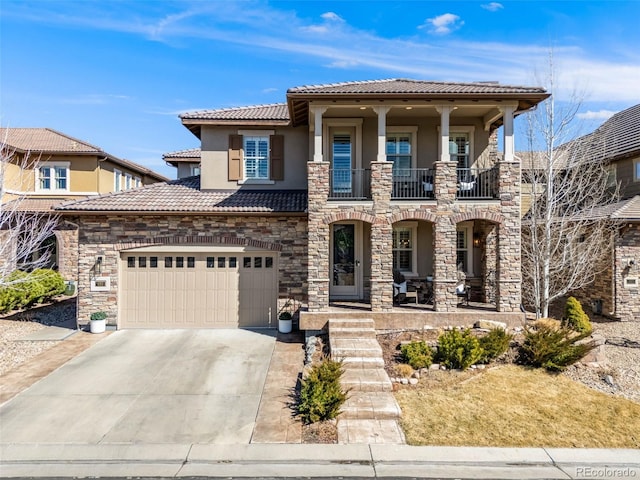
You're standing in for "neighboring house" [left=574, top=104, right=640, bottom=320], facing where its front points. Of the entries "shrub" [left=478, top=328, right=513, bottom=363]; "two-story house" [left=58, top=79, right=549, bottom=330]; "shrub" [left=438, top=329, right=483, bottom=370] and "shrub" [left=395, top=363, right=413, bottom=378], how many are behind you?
0

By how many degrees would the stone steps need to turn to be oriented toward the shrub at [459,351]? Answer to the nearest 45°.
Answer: approximately 135° to its left

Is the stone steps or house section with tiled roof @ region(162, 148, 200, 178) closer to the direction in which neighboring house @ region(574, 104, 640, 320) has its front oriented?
the stone steps

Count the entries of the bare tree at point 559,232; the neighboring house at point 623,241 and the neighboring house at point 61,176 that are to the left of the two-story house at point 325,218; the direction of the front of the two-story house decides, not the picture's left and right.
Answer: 2

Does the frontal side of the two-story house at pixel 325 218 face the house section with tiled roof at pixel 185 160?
no

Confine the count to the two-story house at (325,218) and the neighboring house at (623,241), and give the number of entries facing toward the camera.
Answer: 2

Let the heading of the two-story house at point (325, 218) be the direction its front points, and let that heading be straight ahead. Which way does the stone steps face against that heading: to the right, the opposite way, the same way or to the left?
the same way

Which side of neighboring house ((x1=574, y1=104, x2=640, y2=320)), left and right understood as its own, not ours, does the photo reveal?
front

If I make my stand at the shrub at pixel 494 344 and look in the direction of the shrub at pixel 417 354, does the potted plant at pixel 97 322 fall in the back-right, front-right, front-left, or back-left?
front-right

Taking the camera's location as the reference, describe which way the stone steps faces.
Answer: facing the viewer

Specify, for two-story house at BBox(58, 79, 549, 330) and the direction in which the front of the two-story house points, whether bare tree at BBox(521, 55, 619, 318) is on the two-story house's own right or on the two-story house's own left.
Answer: on the two-story house's own left

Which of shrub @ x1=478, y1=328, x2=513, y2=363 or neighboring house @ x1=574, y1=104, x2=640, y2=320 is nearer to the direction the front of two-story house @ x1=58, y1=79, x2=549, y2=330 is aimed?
the shrub

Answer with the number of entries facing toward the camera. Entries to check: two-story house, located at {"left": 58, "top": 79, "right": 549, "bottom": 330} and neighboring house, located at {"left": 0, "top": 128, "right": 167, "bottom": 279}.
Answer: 2

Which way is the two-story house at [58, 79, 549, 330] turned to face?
toward the camera

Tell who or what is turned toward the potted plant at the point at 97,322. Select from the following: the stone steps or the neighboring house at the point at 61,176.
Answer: the neighboring house

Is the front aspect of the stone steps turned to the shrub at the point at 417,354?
no

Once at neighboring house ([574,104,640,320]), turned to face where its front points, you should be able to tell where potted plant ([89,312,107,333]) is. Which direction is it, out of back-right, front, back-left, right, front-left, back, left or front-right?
front-right
